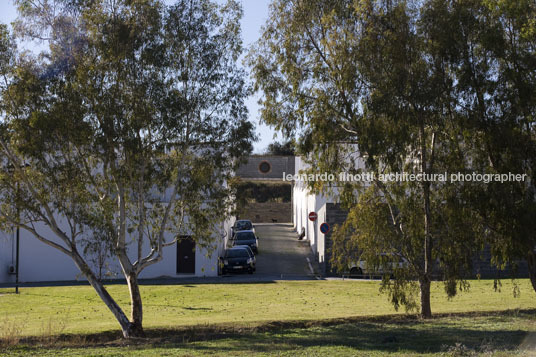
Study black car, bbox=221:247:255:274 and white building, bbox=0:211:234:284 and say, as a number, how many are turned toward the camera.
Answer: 2

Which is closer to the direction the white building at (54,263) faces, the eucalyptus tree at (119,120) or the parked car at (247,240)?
the eucalyptus tree

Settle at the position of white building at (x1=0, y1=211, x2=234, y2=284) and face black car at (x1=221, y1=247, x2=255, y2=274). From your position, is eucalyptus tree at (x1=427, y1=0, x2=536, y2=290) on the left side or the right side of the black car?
right

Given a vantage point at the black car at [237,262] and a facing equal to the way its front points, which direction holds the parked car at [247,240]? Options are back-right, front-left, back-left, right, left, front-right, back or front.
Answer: back

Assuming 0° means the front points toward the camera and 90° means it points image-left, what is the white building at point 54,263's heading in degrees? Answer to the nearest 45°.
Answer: approximately 0°

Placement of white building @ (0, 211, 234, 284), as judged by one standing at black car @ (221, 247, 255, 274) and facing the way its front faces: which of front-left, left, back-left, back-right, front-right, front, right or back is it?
right

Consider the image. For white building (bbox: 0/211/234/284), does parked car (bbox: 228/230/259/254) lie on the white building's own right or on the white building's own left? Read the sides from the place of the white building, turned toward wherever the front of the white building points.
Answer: on the white building's own left

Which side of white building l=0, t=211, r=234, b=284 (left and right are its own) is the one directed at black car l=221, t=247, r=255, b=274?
left

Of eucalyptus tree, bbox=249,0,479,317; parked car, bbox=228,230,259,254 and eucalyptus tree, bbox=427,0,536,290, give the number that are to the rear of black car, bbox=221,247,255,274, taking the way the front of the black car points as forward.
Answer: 1

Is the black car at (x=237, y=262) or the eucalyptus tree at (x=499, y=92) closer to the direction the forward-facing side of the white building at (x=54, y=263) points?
the eucalyptus tree
